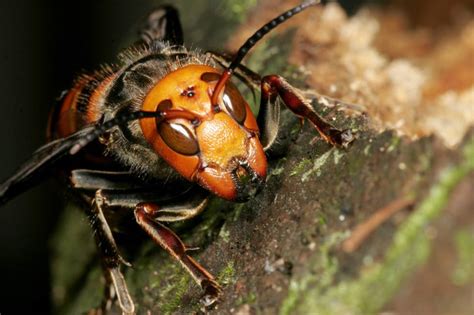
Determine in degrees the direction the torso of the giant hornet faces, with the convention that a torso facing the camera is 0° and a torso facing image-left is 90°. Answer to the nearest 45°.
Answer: approximately 315°
